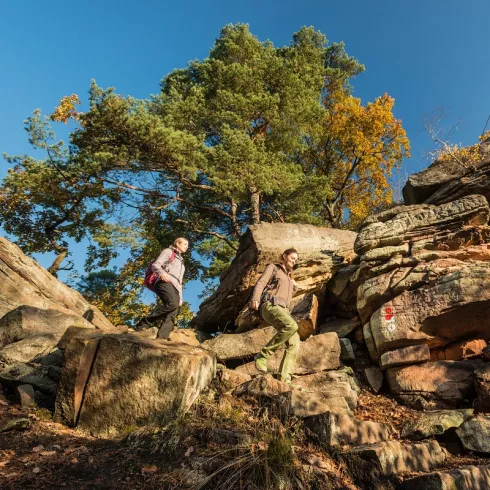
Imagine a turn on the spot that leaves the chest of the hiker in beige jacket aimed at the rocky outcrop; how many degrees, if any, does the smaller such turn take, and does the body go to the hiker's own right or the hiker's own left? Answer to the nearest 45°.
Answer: approximately 90° to the hiker's own left

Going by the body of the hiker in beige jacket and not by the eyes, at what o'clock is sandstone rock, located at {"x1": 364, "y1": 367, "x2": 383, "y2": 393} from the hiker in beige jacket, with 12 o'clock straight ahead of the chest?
The sandstone rock is roughly at 9 o'clock from the hiker in beige jacket.

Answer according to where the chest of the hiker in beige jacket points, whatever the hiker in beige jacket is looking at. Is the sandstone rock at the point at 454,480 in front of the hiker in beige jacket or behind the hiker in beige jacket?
in front

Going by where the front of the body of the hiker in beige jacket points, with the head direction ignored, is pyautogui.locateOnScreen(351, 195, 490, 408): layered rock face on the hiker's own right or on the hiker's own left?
on the hiker's own left

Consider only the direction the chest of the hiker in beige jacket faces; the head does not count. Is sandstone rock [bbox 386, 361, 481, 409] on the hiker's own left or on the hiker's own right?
on the hiker's own left

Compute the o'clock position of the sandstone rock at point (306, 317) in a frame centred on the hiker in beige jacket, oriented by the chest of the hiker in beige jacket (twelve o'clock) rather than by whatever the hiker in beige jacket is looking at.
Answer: The sandstone rock is roughly at 8 o'clock from the hiker in beige jacket.
